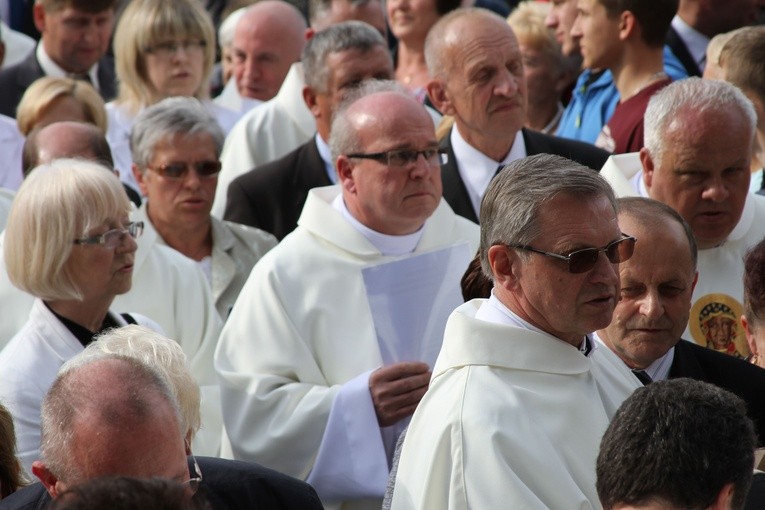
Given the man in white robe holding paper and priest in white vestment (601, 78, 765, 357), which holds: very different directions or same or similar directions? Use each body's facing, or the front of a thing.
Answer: same or similar directions

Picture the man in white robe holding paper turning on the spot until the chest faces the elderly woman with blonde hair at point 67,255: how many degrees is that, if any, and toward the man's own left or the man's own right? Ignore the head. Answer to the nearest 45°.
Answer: approximately 135° to the man's own right

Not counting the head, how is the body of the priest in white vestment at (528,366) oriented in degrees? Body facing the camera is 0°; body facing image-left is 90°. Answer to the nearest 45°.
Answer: approximately 315°

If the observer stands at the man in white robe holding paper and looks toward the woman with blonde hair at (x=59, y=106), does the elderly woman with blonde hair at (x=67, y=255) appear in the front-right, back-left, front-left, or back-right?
front-left

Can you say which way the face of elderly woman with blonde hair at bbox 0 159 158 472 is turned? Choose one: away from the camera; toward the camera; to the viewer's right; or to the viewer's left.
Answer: to the viewer's right

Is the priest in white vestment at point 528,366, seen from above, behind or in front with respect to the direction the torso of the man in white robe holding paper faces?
in front

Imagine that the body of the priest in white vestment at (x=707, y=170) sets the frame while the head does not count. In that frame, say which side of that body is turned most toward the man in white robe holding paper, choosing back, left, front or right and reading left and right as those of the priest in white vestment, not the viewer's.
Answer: right

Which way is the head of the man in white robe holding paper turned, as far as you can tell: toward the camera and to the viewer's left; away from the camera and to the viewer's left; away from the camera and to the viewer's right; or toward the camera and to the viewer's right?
toward the camera and to the viewer's right

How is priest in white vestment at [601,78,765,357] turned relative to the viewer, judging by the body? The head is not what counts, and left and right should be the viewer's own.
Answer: facing the viewer and to the right of the viewer

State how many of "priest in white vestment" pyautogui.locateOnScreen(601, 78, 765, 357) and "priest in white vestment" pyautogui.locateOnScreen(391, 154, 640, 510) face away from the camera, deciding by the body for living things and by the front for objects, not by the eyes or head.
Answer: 0

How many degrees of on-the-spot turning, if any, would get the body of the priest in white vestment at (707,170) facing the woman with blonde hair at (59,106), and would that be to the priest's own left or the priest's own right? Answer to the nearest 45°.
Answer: approximately 135° to the priest's own right

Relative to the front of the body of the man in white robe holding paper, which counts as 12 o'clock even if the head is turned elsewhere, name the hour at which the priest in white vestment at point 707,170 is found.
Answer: The priest in white vestment is roughly at 10 o'clock from the man in white robe holding paper.
